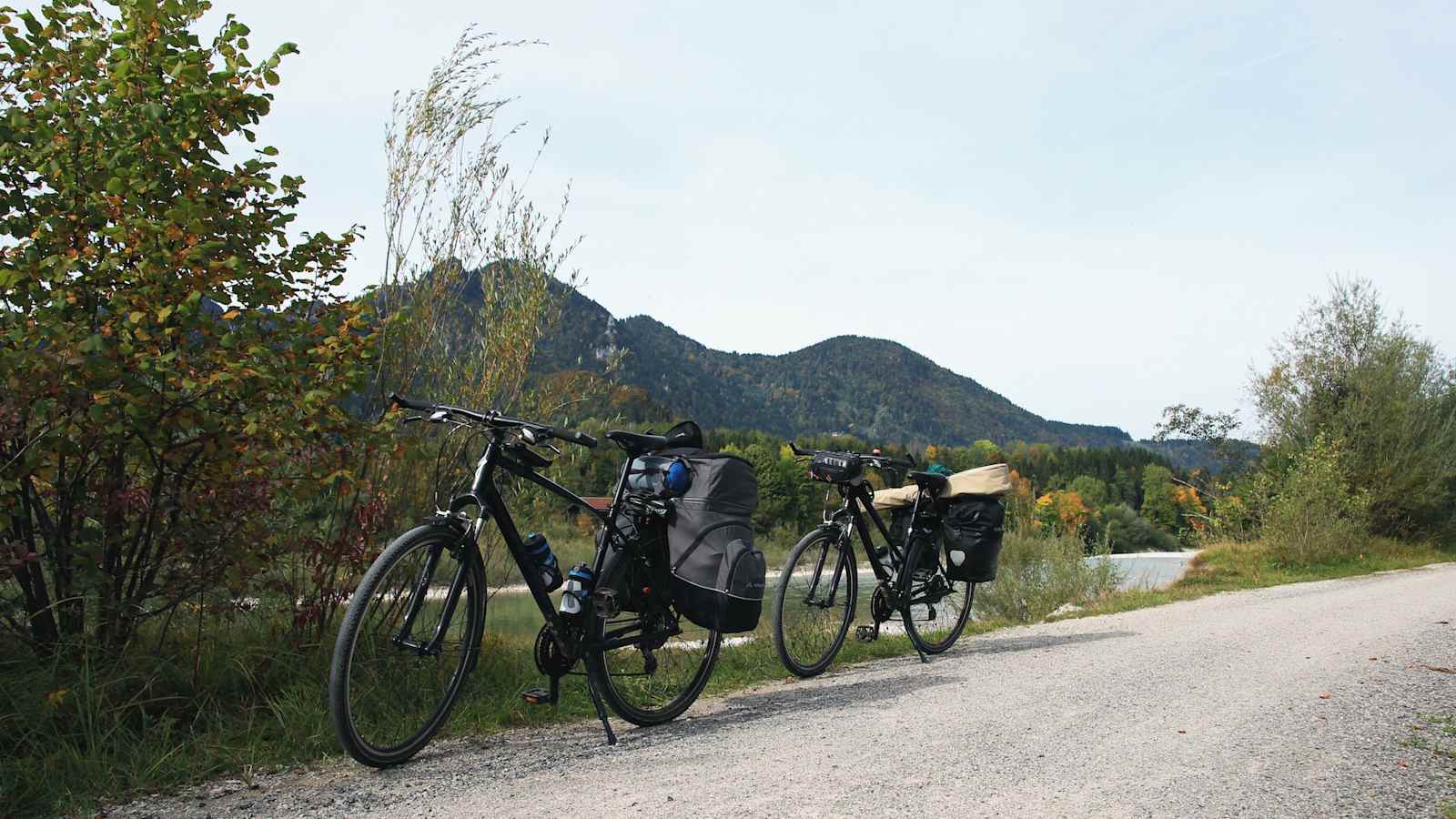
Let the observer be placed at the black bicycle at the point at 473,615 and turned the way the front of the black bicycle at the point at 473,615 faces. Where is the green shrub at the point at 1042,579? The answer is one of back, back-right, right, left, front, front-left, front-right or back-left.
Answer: back

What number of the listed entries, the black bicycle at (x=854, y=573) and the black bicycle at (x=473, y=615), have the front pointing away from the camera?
0

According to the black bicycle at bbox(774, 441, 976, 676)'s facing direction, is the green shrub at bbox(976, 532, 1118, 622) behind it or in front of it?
behind

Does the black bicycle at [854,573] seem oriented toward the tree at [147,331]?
yes

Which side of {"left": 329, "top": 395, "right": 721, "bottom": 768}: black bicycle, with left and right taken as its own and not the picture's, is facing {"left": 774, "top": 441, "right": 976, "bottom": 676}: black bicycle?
back

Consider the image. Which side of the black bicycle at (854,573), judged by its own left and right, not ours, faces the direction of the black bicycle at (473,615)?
front

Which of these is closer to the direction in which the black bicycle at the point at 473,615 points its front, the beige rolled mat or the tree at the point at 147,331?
the tree

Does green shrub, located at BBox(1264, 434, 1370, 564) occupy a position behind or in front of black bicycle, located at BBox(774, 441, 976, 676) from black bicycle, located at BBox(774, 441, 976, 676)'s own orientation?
behind

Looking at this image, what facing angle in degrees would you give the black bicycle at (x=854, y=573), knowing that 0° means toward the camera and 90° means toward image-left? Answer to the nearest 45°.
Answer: approximately 45°

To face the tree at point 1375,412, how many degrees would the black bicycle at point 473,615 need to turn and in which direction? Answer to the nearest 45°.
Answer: approximately 180°

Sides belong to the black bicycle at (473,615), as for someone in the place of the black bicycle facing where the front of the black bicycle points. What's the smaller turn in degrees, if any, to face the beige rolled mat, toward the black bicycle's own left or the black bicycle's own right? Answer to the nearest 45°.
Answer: approximately 180°

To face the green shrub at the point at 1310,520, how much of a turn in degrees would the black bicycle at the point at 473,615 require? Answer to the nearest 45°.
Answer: approximately 180°
